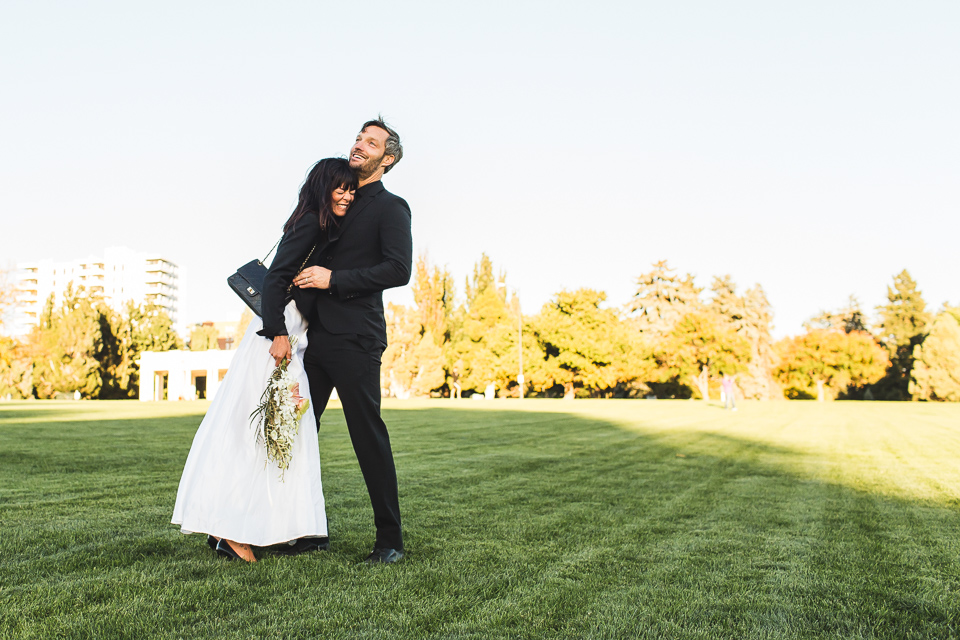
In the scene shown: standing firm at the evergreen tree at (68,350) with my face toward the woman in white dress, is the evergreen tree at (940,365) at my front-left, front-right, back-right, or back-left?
front-left

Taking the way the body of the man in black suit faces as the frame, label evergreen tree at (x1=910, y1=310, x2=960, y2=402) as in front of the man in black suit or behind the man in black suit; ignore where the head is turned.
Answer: behind

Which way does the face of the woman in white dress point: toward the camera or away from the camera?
toward the camera

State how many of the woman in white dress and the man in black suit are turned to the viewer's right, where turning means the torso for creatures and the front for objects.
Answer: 1

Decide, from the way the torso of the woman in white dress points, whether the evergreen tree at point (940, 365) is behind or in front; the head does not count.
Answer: in front

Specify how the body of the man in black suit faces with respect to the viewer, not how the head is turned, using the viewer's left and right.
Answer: facing the viewer and to the left of the viewer

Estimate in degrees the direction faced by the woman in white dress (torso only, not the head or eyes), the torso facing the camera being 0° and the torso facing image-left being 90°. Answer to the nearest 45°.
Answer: approximately 270°

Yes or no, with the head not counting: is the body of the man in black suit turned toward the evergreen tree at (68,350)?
no

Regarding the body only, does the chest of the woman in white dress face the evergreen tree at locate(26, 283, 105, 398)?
no

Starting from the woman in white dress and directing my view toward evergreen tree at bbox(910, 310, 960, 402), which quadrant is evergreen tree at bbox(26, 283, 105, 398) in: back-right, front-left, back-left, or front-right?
front-left
